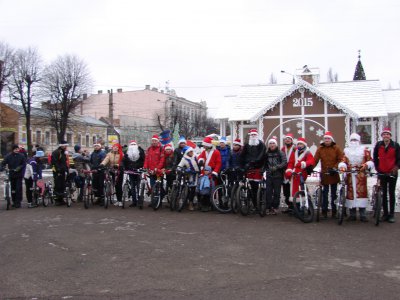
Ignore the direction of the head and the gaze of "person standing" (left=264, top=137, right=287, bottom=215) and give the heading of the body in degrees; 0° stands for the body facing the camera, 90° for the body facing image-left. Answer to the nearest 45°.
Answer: approximately 0°

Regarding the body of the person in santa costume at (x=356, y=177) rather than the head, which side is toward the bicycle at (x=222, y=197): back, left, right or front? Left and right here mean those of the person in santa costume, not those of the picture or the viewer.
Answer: right

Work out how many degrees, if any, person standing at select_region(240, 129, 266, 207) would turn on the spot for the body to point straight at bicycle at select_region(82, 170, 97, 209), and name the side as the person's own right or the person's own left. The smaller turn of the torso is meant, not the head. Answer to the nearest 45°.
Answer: approximately 90° to the person's own right

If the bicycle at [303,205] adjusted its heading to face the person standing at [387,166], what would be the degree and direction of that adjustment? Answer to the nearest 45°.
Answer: approximately 45° to its left

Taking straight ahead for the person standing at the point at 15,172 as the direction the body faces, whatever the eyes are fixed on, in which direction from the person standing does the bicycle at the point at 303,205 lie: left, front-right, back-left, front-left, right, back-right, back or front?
front-left

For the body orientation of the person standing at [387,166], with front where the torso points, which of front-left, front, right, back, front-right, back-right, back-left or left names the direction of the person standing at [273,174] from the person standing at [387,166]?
right

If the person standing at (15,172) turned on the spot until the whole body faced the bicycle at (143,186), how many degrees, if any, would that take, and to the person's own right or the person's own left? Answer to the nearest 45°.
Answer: approximately 45° to the person's own left

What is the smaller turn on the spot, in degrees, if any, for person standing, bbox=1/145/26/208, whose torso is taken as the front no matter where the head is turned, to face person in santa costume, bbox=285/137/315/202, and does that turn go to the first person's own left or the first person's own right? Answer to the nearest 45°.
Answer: approximately 45° to the first person's own left

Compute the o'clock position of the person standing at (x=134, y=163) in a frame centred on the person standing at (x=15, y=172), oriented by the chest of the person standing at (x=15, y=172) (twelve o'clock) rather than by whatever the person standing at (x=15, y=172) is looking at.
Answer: the person standing at (x=134, y=163) is roughly at 10 o'clock from the person standing at (x=15, y=172).
